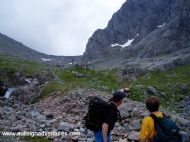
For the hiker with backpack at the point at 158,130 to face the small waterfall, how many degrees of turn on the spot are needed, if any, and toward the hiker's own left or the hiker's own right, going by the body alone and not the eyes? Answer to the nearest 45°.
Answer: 0° — they already face it

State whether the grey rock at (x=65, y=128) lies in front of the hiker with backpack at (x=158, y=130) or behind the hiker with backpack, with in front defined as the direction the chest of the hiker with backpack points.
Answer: in front

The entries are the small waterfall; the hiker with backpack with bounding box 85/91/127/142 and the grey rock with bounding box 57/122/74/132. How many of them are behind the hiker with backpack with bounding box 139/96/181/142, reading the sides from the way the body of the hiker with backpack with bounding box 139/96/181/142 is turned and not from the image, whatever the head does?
0

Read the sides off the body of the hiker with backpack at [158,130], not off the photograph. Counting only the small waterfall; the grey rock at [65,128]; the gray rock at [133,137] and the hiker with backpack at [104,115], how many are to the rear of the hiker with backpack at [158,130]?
0

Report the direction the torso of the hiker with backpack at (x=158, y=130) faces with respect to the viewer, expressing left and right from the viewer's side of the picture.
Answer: facing away from the viewer and to the left of the viewer

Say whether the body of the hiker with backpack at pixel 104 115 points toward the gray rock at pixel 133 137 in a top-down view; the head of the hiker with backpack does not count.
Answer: no

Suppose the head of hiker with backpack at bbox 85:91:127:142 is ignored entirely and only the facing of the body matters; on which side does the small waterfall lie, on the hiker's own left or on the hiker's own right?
on the hiker's own left

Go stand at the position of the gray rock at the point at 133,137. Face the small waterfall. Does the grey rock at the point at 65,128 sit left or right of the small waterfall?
left
